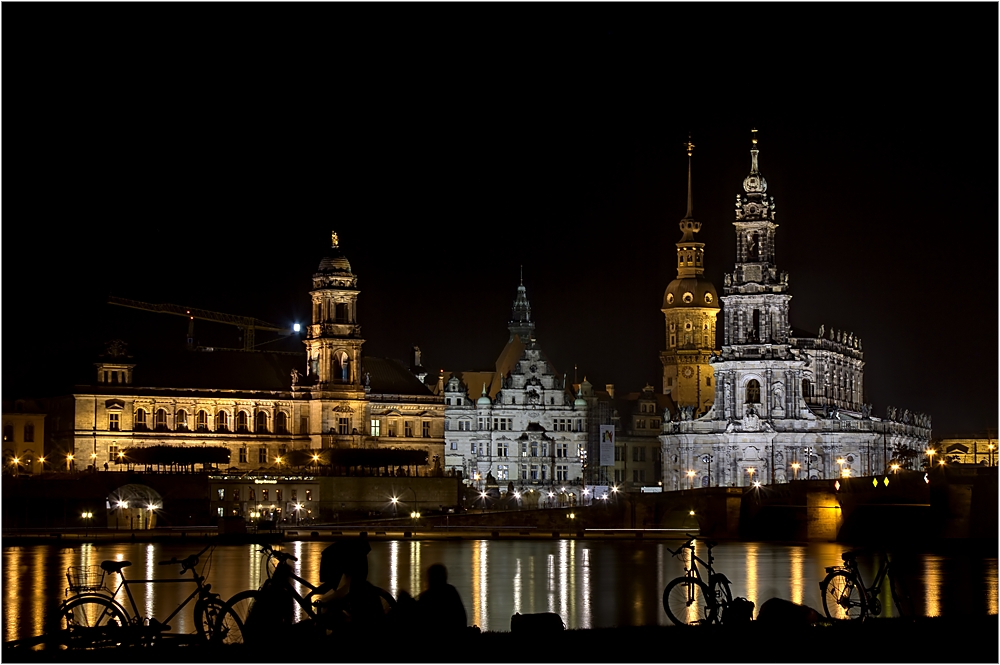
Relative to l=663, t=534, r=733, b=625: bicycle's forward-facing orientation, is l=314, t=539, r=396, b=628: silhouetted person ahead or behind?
ahead

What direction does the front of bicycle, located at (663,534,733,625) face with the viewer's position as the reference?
facing the viewer and to the left of the viewer

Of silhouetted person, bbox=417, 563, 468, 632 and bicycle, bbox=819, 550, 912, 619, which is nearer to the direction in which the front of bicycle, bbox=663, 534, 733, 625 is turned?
the silhouetted person

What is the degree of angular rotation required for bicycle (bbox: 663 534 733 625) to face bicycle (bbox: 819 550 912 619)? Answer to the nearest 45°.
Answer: approximately 180°

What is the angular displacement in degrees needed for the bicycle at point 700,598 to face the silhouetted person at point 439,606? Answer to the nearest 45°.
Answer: approximately 45° to its left

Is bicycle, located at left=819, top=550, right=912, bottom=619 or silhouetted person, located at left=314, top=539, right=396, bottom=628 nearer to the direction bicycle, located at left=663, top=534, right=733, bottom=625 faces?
the silhouetted person
